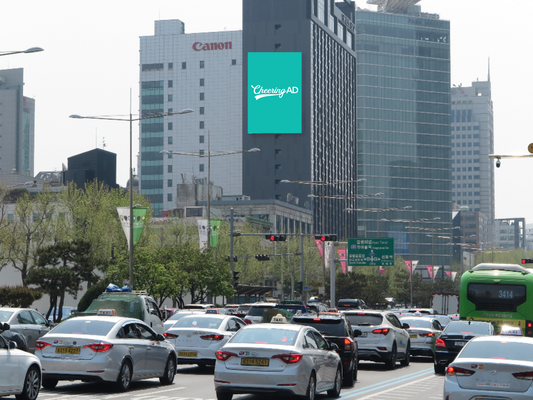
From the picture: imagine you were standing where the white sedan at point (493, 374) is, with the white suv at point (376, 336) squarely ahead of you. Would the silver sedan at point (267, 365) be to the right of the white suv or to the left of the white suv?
left

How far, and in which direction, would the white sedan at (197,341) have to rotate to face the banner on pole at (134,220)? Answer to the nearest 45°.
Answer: approximately 45° to its left

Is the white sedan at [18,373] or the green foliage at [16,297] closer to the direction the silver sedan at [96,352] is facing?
the green foliage

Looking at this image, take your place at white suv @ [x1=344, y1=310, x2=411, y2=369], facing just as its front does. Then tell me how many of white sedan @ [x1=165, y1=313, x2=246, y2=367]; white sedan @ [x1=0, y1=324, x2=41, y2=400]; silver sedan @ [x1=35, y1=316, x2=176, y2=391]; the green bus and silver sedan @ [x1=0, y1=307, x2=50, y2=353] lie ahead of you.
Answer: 1

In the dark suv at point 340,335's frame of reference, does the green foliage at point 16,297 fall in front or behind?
in front

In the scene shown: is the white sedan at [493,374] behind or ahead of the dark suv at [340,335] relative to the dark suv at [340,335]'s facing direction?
behind

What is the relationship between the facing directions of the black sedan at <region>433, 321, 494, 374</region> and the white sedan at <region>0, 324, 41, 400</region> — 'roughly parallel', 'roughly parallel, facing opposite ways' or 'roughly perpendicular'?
roughly parallel

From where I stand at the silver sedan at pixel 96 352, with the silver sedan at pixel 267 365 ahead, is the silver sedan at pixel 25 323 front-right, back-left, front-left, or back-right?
back-left

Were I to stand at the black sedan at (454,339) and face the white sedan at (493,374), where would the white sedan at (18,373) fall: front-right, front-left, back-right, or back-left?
front-right

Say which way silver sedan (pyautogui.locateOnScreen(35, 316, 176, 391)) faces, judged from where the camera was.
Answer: facing away from the viewer and to the right of the viewer

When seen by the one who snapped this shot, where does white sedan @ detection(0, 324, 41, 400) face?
facing away from the viewer and to the right of the viewer

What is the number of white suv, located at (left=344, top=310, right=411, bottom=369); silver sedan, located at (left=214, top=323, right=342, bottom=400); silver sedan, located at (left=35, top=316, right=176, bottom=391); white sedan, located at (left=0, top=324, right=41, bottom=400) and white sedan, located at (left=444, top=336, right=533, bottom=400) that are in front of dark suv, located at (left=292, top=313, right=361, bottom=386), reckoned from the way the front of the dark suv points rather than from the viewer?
1

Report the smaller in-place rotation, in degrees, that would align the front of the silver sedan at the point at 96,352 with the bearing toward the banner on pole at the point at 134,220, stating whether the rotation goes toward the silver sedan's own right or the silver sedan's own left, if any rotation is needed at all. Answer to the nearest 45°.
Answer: approximately 45° to the silver sedan's own left

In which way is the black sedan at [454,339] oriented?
away from the camera

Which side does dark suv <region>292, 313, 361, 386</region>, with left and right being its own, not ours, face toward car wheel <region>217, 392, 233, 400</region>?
back

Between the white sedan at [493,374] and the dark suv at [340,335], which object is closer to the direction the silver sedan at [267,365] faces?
the dark suv
